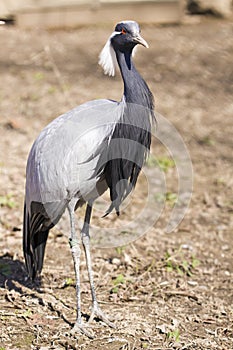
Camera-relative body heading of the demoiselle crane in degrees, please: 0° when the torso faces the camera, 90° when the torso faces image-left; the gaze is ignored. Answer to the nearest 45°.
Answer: approximately 315°
